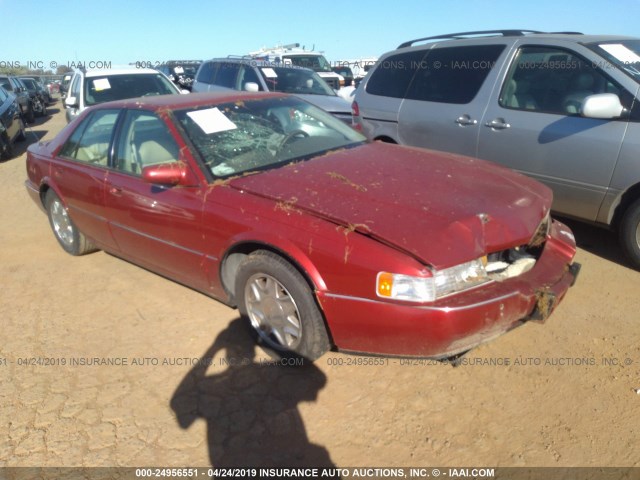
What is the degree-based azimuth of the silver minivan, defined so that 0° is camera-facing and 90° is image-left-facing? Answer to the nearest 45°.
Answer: approximately 315°

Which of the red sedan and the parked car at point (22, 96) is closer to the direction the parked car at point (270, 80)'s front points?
the red sedan

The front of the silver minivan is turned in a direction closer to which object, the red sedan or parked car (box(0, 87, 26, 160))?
the red sedan

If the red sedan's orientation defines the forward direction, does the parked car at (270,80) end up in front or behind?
behind

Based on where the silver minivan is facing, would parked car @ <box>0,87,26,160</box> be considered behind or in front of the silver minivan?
behind

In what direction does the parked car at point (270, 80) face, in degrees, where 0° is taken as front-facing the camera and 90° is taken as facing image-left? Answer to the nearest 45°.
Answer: approximately 315°

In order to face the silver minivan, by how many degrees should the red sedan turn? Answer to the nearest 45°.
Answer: approximately 90° to its left

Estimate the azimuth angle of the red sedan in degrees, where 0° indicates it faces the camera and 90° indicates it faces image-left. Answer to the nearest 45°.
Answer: approximately 315°
